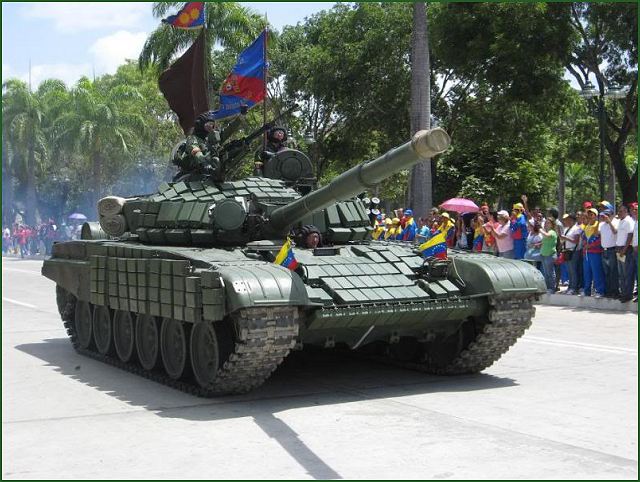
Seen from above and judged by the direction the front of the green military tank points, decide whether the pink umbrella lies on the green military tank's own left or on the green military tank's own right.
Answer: on the green military tank's own left

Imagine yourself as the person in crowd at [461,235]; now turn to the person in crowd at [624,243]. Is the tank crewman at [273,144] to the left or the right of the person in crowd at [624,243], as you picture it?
right

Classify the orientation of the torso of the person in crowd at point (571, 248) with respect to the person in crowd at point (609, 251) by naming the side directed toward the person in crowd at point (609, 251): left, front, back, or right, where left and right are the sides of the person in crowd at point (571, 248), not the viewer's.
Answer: left

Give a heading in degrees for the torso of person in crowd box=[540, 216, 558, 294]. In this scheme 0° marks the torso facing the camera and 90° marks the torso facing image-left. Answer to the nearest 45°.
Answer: approximately 45°

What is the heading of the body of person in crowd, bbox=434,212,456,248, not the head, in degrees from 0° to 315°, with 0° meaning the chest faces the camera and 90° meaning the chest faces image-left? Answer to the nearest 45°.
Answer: approximately 45°

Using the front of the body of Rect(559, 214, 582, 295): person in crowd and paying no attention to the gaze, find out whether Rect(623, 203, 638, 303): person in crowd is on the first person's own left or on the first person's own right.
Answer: on the first person's own left

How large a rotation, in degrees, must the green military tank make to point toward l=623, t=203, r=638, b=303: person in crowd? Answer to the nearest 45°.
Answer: approximately 90° to its left

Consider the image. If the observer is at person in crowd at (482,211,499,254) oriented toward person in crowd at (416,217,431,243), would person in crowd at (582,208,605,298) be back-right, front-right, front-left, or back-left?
back-left
